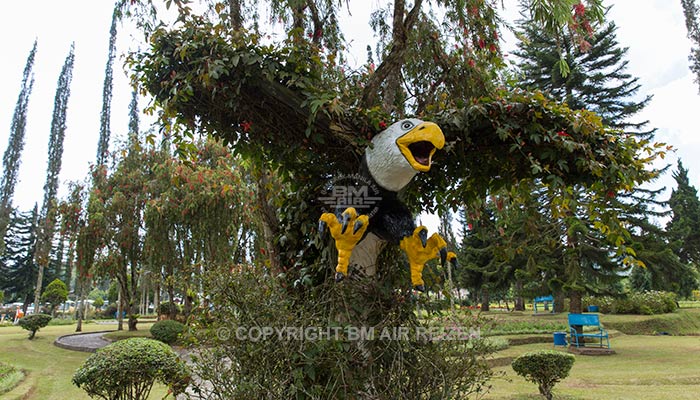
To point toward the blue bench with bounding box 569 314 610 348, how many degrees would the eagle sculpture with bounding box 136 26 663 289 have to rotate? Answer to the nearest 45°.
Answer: approximately 90° to its left

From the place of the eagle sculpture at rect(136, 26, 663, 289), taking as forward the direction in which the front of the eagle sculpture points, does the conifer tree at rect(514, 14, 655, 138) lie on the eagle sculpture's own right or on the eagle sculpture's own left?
on the eagle sculpture's own left

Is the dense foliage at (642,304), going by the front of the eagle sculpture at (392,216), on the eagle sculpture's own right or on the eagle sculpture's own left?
on the eagle sculpture's own left

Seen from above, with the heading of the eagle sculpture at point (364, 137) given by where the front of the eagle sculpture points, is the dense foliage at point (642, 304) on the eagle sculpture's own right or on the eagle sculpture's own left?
on the eagle sculpture's own left

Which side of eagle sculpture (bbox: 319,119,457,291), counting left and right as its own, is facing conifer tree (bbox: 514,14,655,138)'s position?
left

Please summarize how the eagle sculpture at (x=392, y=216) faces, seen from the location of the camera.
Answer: facing the viewer and to the right of the viewer
